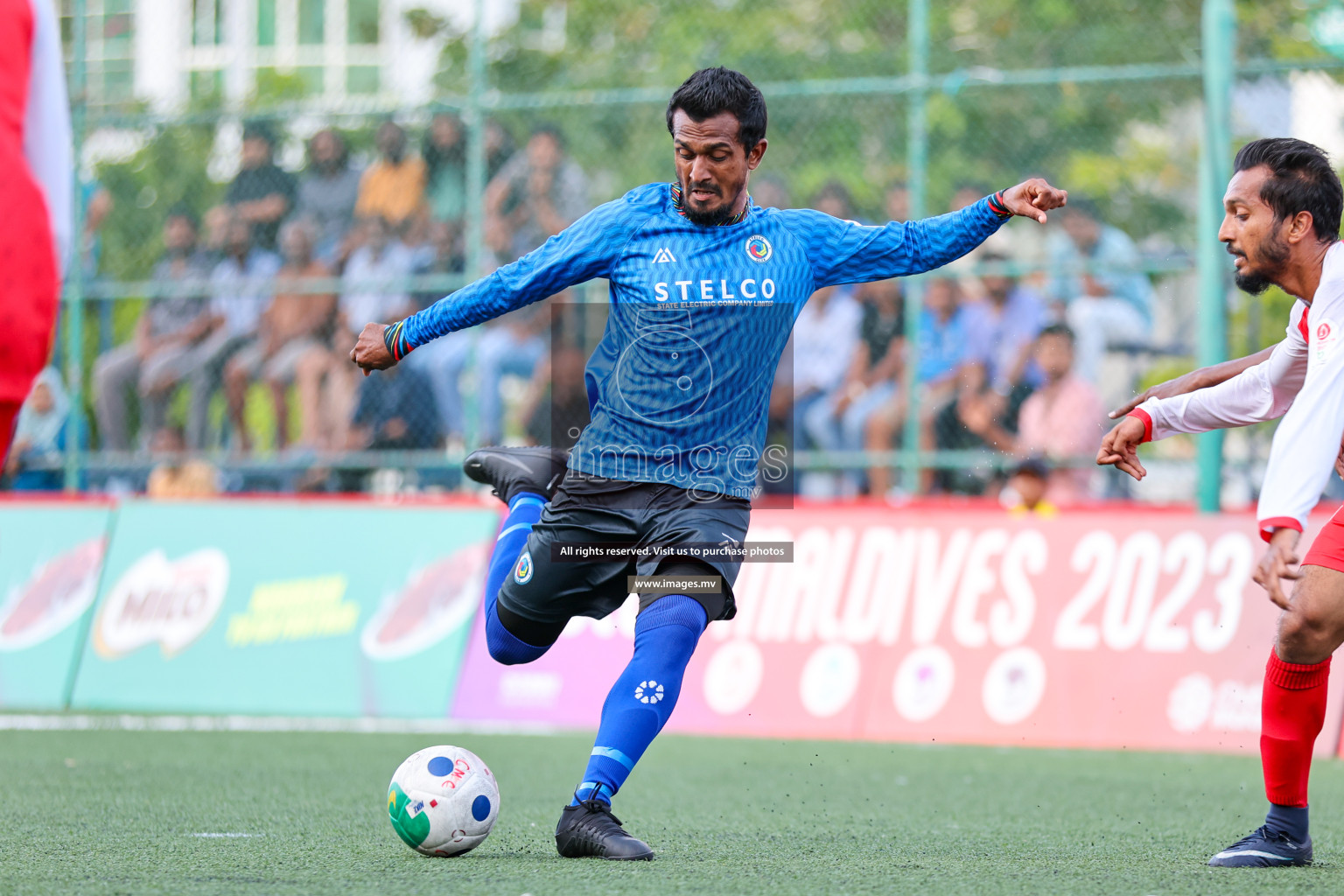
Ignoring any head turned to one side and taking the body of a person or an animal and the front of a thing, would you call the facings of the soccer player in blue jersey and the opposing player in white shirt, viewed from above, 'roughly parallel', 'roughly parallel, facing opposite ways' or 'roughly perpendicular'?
roughly perpendicular

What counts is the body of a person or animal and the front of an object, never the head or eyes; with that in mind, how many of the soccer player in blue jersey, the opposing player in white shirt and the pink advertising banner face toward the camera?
2

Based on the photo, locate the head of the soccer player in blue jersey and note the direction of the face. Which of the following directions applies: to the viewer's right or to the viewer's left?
to the viewer's left

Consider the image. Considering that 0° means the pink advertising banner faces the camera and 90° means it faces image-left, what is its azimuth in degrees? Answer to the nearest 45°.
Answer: approximately 0°

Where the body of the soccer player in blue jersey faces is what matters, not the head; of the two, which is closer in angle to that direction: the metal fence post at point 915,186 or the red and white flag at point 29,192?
the red and white flag

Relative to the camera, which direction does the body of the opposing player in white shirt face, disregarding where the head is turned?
to the viewer's left

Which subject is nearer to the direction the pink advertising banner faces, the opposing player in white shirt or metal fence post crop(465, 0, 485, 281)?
the opposing player in white shirt

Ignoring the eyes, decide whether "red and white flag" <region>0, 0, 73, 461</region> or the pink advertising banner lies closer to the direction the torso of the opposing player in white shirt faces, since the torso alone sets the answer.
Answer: the red and white flag

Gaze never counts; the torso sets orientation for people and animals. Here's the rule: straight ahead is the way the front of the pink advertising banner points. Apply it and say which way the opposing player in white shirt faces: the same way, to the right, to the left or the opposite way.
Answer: to the right

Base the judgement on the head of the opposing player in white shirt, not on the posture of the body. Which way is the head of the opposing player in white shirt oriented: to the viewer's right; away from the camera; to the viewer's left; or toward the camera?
to the viewer's left
